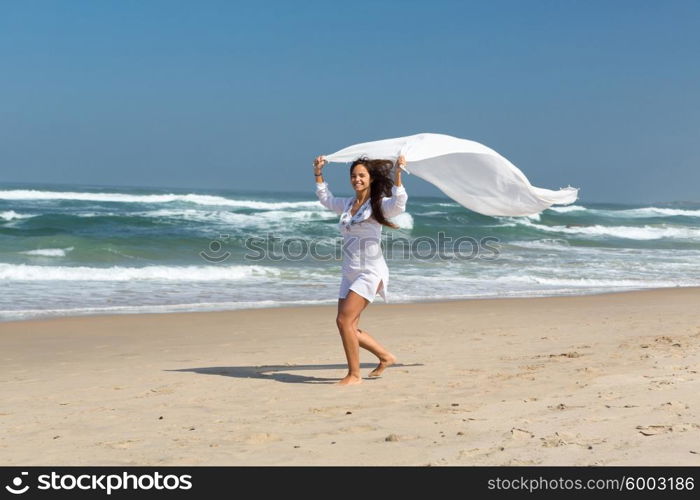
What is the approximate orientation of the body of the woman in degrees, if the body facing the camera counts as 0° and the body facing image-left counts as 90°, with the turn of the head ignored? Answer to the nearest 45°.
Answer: approximately 45°
